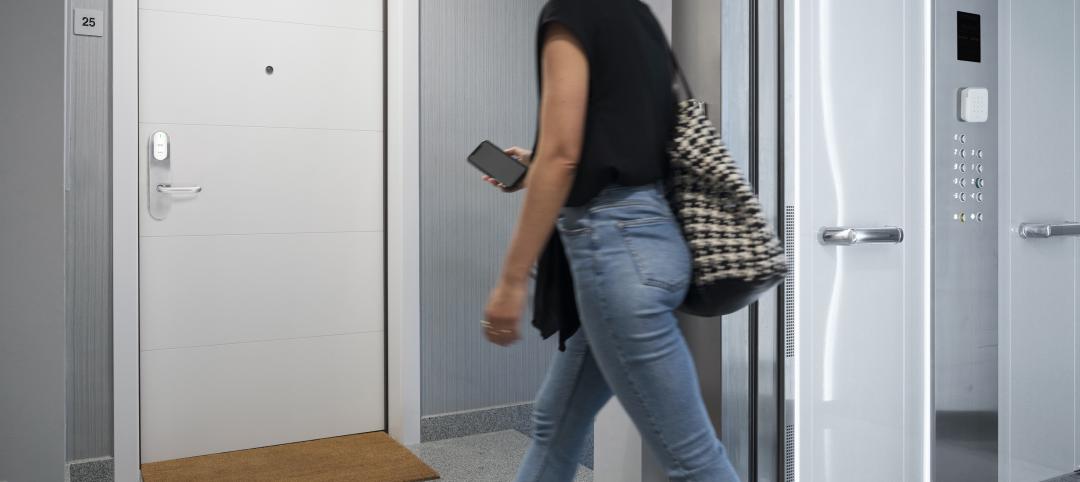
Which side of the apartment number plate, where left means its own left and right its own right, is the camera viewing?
front

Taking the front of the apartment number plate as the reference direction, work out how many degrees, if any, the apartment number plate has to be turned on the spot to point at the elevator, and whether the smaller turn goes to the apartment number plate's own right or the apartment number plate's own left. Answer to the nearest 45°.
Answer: approximately 45° to the apartment number plate's own left
